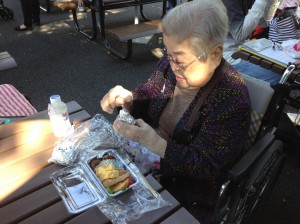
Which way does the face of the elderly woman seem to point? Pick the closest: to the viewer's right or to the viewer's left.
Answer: to the viewer's left

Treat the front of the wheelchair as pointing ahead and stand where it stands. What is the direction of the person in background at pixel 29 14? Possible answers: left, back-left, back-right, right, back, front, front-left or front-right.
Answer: right

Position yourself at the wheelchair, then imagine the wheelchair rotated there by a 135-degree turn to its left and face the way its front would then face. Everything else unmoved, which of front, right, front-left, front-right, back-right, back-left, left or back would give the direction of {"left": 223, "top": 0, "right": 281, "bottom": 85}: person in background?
left

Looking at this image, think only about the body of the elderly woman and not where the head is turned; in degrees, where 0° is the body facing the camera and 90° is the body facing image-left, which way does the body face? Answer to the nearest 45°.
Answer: approximately 45°

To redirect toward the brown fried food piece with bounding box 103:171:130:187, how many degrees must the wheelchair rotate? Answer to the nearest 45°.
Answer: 0° — it already faces it

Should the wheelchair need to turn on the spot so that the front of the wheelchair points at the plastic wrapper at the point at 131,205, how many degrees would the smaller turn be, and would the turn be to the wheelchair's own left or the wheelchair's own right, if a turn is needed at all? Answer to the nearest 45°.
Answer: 0° — it already faces it
